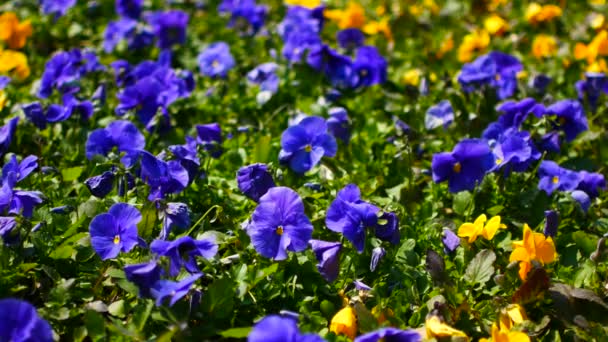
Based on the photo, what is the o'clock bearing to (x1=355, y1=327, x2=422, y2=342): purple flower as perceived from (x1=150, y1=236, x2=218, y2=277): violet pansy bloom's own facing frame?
The purple flower is roughly at 10 o'clock from the violet pansy bloom.

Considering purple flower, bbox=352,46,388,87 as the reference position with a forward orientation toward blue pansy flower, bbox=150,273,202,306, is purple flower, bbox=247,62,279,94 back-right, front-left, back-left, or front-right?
front-right

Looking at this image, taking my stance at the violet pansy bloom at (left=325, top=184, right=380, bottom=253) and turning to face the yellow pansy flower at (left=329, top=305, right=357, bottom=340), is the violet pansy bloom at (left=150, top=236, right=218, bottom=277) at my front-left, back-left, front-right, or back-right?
front-right

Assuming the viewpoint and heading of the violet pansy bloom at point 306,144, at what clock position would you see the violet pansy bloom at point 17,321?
the violet pansy bloom at point 17,321 is roughly at 1 o'clock from the violet pansy bloom at point 306,144.

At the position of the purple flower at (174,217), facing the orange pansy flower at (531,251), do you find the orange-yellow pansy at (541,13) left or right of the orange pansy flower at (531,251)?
left

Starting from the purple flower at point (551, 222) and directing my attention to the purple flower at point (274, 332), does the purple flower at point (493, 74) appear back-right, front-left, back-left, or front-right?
back-right

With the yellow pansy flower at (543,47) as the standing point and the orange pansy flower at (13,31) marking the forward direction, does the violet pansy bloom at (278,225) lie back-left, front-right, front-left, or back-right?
front-left

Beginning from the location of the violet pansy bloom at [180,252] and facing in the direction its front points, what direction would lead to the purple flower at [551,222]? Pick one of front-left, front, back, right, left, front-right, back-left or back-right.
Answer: left

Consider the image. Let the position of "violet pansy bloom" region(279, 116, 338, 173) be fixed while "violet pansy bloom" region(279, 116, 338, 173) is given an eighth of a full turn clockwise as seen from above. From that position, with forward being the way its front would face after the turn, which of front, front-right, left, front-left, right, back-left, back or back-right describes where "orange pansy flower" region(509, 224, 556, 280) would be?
left

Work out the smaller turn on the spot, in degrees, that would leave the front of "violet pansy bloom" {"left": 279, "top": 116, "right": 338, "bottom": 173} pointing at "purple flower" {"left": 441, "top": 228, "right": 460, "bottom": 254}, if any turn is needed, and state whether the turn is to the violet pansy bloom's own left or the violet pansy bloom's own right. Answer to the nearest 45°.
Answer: approximately 45° to the violet pansy bloom's own left

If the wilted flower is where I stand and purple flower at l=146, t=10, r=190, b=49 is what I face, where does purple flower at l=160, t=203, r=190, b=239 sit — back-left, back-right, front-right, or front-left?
front-left

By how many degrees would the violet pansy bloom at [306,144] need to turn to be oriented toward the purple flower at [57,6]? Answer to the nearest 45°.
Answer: approximately 135° to its right

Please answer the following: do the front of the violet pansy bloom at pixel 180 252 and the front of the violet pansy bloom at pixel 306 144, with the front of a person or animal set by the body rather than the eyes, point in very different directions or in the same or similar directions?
same or similar directions

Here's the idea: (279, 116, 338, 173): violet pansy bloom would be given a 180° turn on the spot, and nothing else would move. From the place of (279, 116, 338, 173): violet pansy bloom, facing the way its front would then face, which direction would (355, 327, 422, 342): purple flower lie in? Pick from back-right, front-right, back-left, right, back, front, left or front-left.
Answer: back

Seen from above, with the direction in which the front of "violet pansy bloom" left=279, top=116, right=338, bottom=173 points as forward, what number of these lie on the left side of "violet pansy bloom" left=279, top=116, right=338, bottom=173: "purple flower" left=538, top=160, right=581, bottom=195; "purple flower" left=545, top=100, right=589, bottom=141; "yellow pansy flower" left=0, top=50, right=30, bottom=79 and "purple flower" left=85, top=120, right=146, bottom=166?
2

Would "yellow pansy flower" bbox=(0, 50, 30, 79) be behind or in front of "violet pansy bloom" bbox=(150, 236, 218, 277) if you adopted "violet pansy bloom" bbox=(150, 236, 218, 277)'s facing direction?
behind

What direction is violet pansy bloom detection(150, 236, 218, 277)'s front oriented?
toward the camera

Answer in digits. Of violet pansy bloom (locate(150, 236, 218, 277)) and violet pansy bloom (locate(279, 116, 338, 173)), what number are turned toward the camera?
2

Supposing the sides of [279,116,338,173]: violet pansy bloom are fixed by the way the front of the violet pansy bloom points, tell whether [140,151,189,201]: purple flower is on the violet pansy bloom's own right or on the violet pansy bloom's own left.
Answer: on the violet pansy bloom's own right
